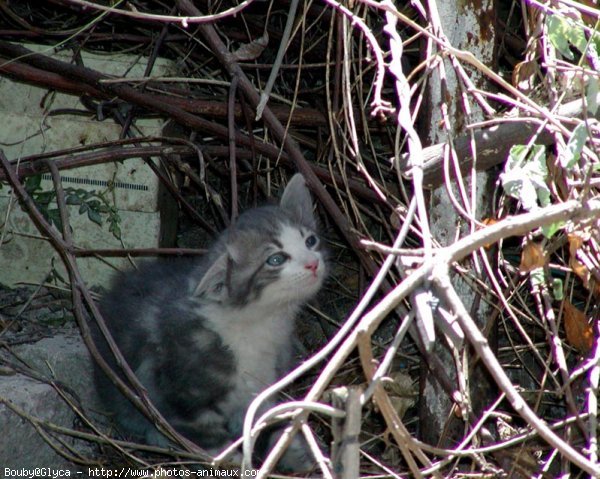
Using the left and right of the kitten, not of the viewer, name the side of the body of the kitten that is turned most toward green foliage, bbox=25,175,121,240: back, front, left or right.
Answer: back

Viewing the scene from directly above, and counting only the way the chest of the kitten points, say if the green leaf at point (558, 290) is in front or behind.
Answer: in front

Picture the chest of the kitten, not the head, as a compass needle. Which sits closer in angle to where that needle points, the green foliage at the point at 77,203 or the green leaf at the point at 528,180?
the green leaf

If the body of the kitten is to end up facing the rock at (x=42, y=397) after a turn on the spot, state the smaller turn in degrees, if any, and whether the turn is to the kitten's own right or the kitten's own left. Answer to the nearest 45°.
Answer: approximately 135° to the kitten's own right

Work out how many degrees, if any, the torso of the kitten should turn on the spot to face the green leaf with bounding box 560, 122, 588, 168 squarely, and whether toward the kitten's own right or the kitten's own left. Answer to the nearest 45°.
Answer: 0° — it already faces it

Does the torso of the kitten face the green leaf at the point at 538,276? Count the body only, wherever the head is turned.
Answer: yes

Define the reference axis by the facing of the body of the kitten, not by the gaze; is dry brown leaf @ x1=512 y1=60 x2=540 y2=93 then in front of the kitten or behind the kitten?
in front

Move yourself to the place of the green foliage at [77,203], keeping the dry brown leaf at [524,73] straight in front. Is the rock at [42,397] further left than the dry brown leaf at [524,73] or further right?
right

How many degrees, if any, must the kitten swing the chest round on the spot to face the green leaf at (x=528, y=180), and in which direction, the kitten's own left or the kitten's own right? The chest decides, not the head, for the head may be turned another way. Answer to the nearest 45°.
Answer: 0° — it already faces it

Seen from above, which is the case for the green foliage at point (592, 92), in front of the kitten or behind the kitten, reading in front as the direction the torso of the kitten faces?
in front

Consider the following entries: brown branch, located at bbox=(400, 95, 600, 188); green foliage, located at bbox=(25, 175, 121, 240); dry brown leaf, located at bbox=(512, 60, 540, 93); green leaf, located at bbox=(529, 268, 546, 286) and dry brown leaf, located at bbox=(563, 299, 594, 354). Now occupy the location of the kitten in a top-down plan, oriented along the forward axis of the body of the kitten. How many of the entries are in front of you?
4

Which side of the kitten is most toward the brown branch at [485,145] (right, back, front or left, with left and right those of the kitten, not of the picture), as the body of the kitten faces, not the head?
front

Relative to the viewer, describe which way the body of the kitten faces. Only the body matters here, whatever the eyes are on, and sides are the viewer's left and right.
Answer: facing the viewer and to the right of the viewer

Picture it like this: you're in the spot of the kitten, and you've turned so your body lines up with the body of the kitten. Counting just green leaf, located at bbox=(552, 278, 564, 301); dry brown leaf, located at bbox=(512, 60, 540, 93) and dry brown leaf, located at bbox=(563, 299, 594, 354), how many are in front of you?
3
